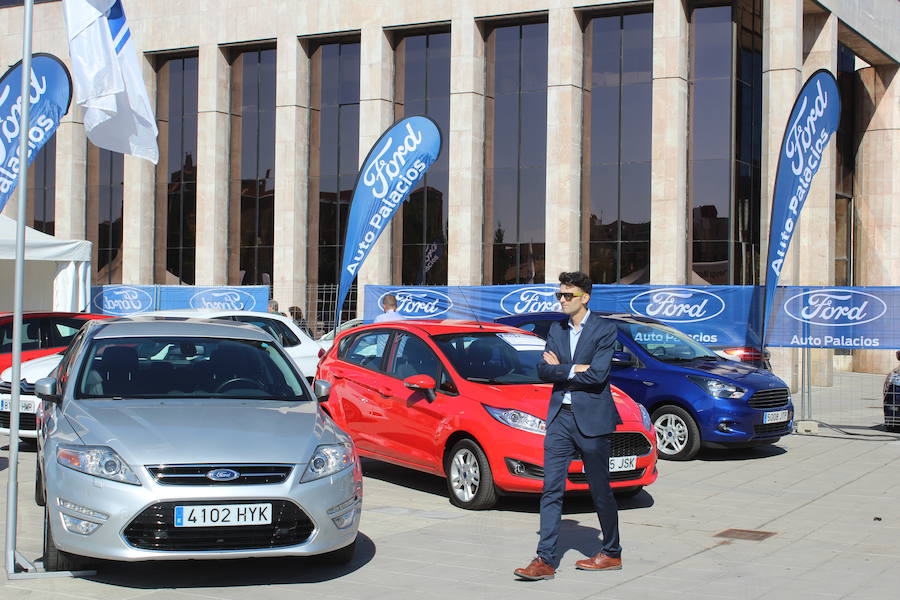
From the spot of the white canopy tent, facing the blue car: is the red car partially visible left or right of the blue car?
right

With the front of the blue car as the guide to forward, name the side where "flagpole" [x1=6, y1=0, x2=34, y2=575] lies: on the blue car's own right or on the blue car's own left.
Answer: on the blue car's own right

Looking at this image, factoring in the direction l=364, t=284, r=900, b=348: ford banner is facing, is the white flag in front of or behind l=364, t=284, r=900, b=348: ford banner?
in front

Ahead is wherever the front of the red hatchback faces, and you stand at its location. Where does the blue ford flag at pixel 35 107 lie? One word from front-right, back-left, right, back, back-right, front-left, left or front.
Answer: back

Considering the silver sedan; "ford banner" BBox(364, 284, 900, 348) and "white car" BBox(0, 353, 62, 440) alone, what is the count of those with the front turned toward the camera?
3

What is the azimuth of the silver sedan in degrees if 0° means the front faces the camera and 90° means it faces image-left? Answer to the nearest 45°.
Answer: approximately 0°

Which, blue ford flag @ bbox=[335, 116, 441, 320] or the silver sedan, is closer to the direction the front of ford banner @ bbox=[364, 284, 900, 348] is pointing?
the silver sedan
